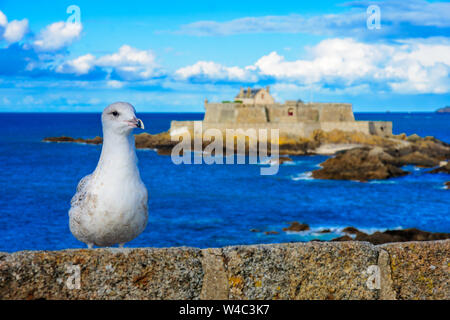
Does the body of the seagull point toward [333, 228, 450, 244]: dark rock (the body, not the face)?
no

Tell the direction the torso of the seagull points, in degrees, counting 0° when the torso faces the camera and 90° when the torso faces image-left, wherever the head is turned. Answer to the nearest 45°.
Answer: approximately 315°
